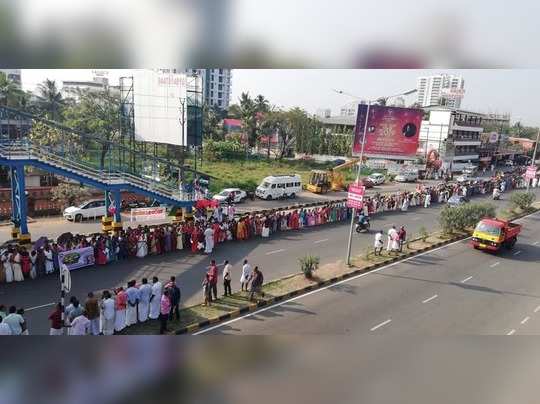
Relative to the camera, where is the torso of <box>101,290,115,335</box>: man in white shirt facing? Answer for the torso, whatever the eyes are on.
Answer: away from the camera

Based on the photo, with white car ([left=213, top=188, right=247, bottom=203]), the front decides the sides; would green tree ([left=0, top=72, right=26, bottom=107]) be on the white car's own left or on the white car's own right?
on the white car's own right

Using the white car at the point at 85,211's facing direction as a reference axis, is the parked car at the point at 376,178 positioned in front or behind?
behind

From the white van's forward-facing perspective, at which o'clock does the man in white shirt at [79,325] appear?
The man in white shirt is roughly at 11 o'clock from the white van.

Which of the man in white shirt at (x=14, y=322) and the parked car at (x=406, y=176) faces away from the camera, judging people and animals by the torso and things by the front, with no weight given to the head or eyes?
the man in white shirt

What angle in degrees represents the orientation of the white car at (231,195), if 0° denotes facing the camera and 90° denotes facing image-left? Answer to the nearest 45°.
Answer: approximately 45°

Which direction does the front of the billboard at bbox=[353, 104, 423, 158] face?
toward the camera

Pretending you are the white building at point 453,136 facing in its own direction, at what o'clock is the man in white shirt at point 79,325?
The man in white shirt is roughly at 2 o'clock from the white building.

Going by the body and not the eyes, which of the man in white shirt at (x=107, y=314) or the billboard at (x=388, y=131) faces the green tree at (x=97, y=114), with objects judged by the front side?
the man in white shirt

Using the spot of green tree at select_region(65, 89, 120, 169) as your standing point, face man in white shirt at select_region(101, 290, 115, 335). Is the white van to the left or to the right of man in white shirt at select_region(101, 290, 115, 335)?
left

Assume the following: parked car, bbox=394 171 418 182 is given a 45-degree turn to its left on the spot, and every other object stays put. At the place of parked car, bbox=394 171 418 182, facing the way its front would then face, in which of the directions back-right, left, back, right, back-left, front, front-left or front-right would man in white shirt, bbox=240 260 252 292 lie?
front
